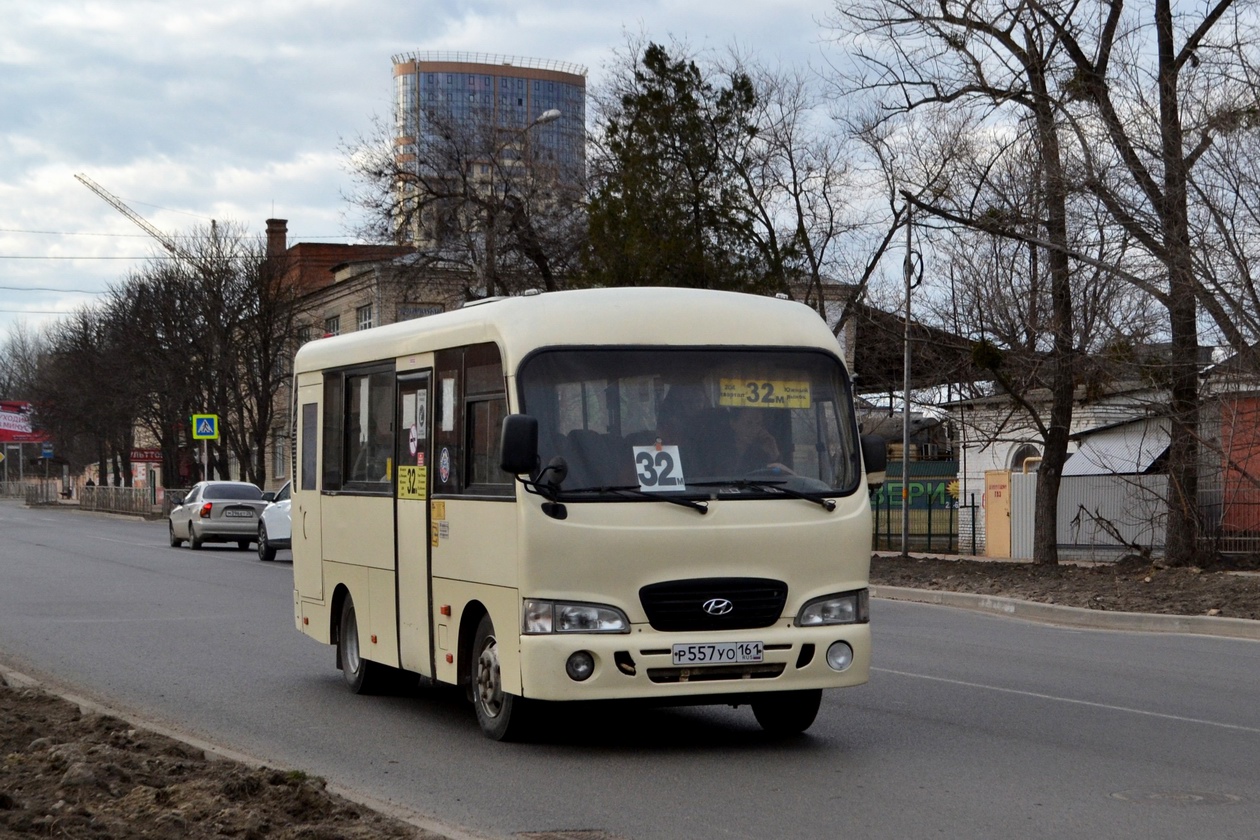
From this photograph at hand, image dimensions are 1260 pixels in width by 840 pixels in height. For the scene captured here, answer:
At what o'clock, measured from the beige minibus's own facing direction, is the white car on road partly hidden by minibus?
The white car on road partly hidden by minibus is roughly at 7 o'clock from the beige minibus.

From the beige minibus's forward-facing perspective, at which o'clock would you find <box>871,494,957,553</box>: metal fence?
The metal fence is roughly at 8 o'clock from the beige minibus.

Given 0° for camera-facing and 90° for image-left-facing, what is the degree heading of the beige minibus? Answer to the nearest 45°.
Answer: approximately 315°

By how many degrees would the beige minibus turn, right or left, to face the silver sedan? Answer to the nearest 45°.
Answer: approximately 135° to its left
